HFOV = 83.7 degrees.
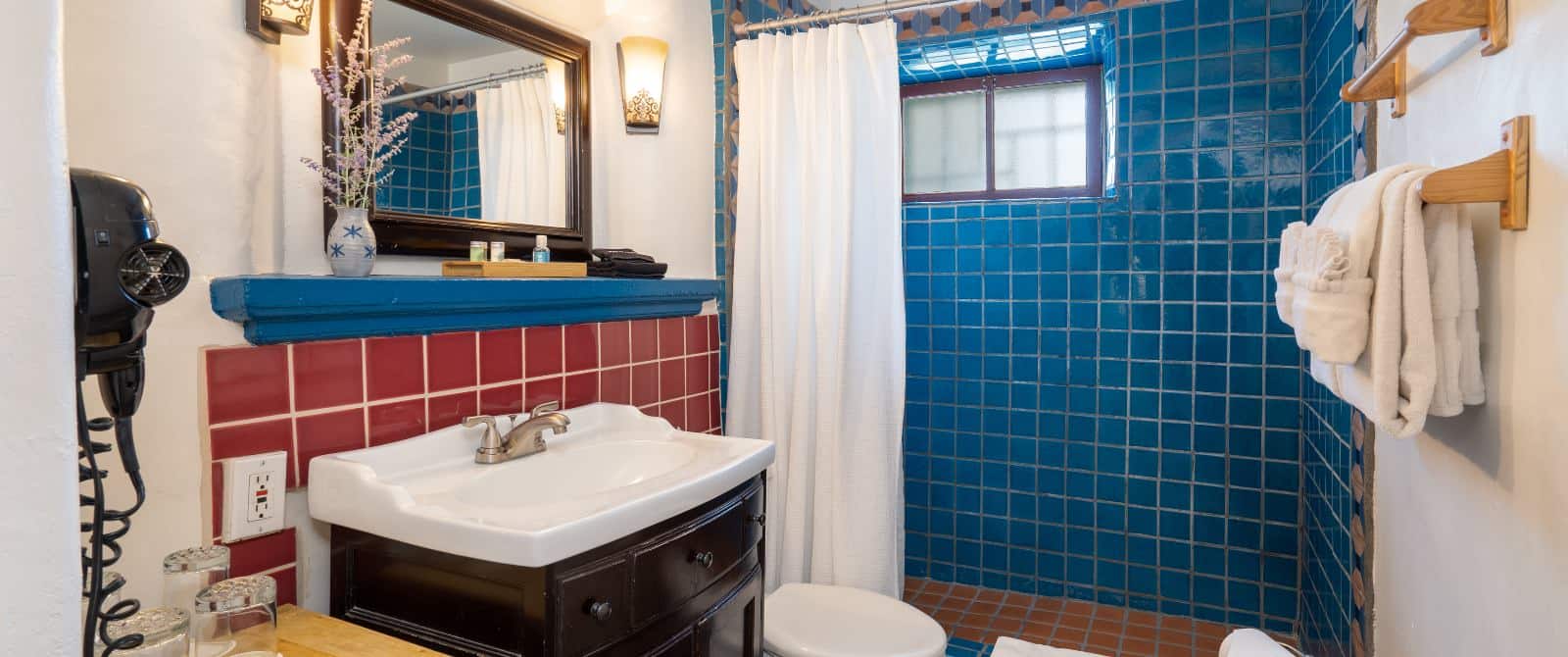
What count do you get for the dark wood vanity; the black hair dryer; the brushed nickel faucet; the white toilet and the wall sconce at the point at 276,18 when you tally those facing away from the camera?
0

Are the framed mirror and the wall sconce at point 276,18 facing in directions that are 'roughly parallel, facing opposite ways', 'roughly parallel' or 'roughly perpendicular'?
roughly parallel

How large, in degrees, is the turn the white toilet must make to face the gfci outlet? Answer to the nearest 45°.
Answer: approximately 90° to its right

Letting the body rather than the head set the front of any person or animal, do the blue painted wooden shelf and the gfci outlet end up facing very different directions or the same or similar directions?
same or similar directions

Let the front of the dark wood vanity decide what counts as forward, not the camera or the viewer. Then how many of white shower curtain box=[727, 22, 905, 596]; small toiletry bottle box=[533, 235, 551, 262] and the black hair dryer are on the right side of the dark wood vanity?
1

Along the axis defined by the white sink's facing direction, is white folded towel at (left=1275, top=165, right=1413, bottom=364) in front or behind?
in front

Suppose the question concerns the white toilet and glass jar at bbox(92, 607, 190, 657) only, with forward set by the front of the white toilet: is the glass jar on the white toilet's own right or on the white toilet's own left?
on the white toilet's own right

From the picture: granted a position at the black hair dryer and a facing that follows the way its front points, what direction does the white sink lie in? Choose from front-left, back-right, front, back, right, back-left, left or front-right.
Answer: left

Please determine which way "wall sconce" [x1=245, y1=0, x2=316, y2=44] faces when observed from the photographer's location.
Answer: facing the viewer and to the right of the viewer
